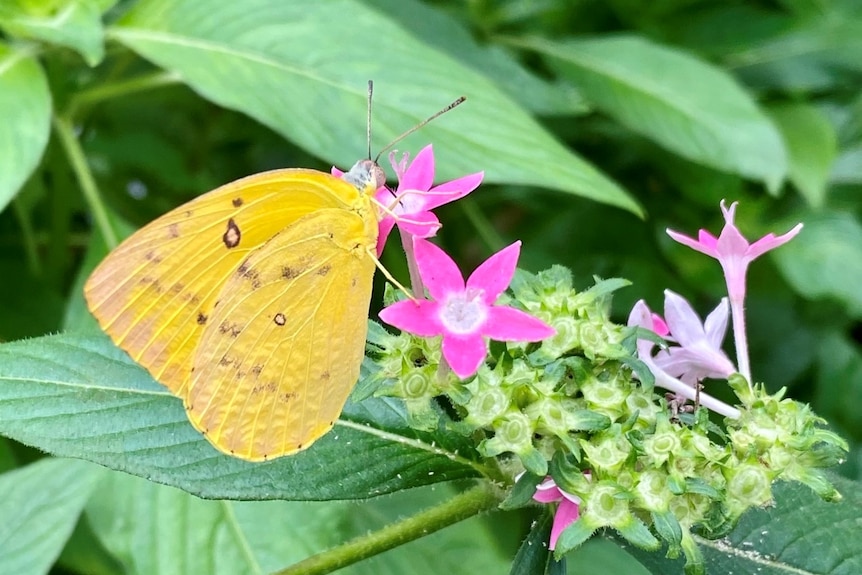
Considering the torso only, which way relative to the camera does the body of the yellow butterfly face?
to the viewer's right

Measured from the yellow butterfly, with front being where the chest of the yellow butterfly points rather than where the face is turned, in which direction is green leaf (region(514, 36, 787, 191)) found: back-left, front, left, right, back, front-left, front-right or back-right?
front-left
